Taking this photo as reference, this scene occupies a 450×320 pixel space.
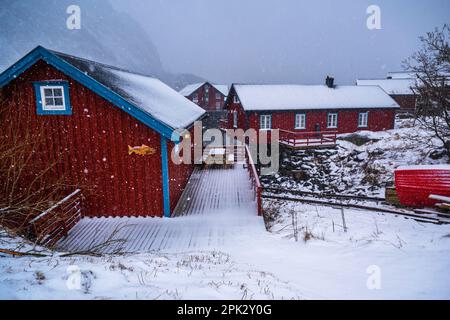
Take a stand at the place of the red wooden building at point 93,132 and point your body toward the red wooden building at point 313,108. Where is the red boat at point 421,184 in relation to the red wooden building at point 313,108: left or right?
right

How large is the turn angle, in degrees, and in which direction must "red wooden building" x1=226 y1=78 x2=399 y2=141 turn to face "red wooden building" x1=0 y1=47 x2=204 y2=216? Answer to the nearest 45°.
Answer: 0° — it already faces it

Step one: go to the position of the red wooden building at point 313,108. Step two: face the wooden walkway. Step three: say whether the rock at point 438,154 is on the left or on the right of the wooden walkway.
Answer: left

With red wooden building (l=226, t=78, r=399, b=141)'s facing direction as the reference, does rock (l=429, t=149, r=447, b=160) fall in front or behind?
in front

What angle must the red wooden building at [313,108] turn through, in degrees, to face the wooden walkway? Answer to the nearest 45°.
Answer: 0° — it already faces it

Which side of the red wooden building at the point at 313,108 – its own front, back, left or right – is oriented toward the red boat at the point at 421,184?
front

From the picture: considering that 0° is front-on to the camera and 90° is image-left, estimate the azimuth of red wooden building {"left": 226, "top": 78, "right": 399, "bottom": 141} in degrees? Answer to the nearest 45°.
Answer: approximately 0°

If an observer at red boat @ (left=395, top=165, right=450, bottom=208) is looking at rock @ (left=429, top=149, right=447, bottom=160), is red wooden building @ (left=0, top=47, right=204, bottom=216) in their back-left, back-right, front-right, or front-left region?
back-left
